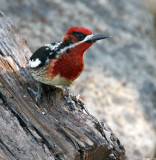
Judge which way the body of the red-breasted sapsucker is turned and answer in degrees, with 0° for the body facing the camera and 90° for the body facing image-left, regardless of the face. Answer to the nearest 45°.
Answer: approximately 315°
